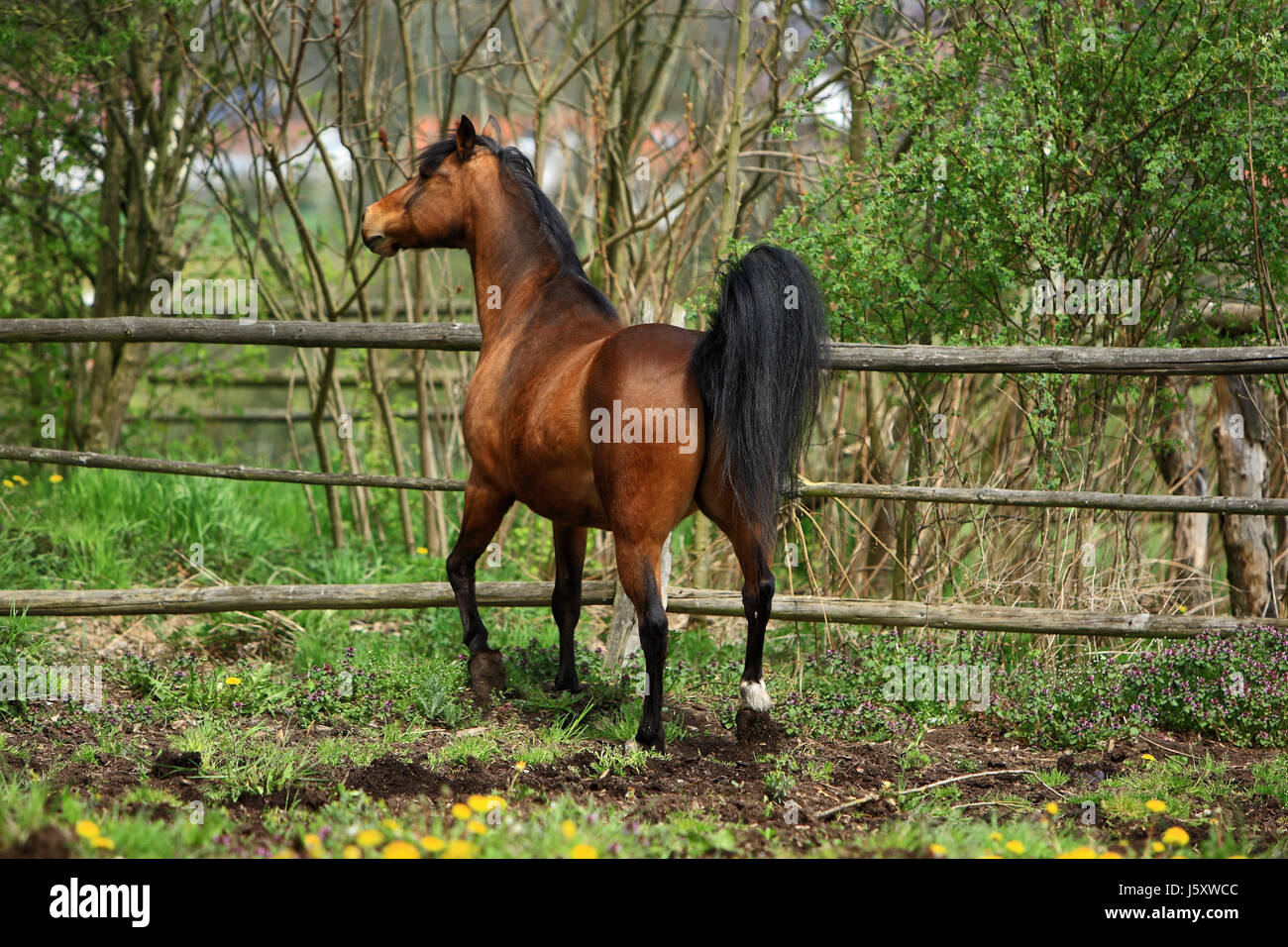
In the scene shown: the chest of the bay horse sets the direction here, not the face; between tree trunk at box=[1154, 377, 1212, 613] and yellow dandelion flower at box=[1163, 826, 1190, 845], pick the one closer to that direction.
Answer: the tree trunk

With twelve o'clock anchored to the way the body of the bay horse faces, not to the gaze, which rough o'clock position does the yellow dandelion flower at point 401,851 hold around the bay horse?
The yellow dandelion flower is roughly at 8 o'clock from the bay horse.

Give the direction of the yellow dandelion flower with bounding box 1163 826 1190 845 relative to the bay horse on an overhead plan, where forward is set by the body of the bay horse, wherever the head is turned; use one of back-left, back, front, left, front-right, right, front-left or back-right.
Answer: back

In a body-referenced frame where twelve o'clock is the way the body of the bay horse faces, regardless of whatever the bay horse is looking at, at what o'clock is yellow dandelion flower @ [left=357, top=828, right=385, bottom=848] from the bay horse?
The yellow dandelion flower is roughly at 8 o'clock from the bay horse.

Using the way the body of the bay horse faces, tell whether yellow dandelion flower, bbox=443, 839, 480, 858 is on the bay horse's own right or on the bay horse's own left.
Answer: on the bay horse's own left

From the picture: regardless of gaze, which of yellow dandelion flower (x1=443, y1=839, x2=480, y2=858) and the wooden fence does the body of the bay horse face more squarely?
the wooden fence

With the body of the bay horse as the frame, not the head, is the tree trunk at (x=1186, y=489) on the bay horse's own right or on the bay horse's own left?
on the bay horse's own right

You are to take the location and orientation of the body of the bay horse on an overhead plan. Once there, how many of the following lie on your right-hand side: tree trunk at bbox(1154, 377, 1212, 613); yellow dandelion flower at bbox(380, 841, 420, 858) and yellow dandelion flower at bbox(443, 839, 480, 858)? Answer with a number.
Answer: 1

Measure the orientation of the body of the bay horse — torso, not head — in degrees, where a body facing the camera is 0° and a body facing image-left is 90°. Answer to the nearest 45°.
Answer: approximately 135°
